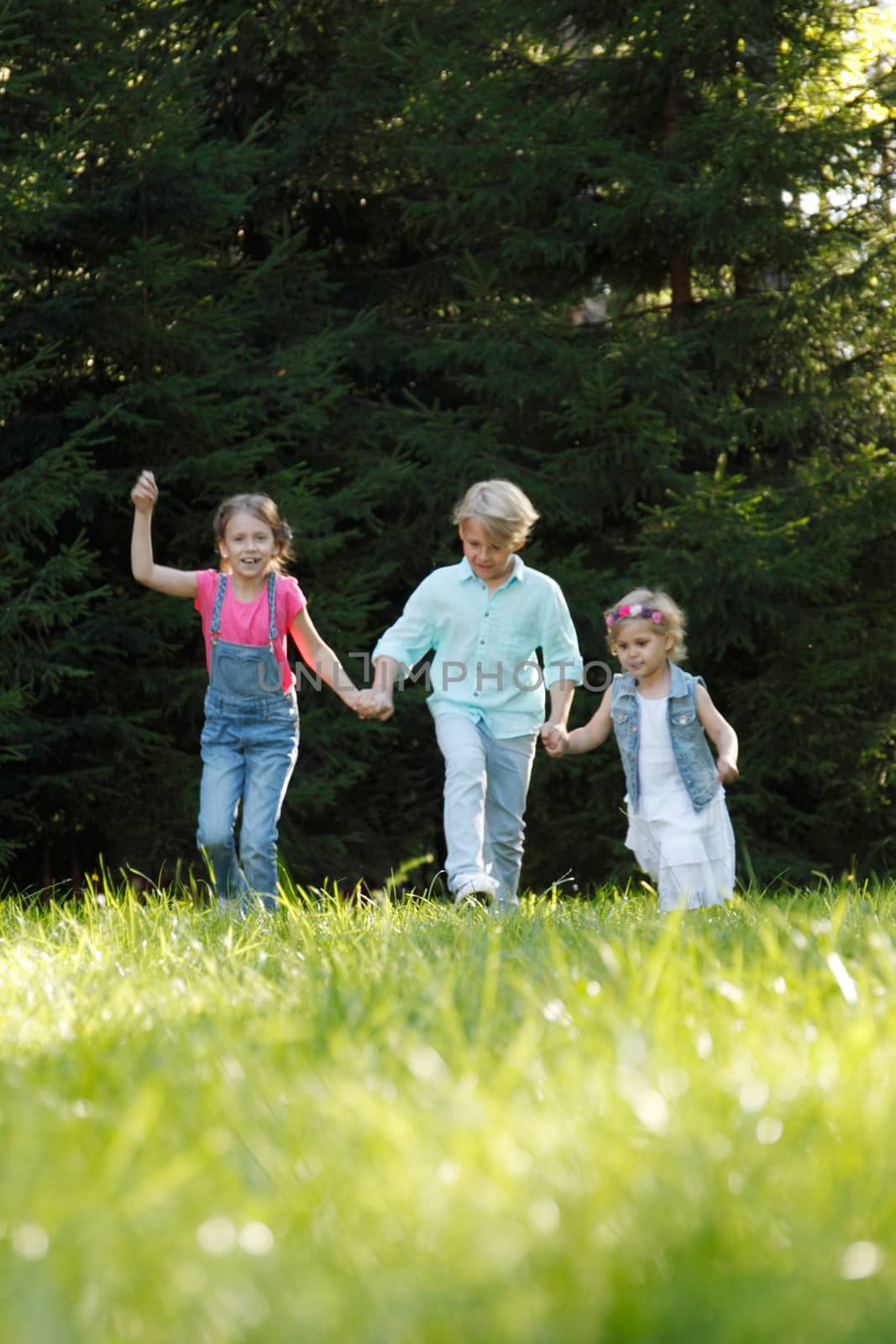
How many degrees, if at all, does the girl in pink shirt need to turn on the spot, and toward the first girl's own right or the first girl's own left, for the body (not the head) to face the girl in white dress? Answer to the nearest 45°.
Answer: approximately 90° to the first girl's own left

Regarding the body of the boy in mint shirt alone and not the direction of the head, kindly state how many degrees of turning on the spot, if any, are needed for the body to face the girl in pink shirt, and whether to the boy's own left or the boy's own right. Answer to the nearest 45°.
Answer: approximately 90° to the boy's own right

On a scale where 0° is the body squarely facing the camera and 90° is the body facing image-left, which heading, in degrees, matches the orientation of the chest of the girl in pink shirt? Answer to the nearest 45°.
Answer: approximately 0°

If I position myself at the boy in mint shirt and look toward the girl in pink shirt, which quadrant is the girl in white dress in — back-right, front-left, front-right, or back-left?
back-left

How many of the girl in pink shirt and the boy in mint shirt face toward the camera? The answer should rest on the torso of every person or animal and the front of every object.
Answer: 2

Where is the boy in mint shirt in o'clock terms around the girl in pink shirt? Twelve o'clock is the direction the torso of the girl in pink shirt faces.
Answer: The boy in mint shirt is roughly at 9 o'clock from the girl in pink shirt.

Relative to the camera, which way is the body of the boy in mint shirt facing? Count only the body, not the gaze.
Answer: toward the camera

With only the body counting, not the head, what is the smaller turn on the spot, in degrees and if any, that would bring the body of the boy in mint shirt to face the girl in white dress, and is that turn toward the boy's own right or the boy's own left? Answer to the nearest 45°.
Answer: approximately 45° to the boy's own left

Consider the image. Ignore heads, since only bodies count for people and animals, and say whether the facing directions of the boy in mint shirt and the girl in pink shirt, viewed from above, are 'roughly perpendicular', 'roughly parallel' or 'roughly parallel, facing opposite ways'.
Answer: roughly parallel
